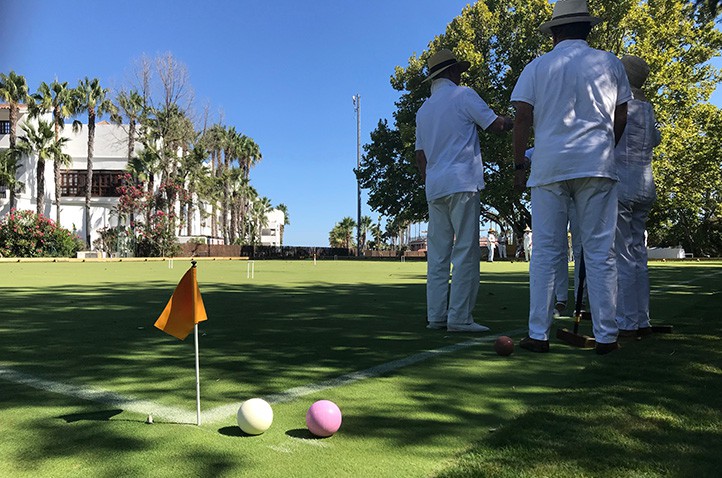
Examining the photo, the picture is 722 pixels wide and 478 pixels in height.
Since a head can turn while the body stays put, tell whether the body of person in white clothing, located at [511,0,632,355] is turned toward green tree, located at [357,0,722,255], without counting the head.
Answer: yes

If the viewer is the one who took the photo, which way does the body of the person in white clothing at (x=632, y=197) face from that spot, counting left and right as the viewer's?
facing away from the viewer and to the left of the viewer

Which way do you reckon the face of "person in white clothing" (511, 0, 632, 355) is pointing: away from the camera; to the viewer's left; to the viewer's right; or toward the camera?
away from the camera

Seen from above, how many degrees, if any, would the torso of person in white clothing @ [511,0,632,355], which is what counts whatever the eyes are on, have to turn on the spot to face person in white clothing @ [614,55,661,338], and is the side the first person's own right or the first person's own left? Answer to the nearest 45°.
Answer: approximately 45° to the first person's own right

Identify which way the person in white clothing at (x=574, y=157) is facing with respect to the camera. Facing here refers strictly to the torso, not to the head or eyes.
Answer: away from the camera

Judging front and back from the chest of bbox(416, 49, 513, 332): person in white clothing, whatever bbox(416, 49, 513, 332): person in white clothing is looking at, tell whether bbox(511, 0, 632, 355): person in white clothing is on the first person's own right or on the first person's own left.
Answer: on the first person's own right

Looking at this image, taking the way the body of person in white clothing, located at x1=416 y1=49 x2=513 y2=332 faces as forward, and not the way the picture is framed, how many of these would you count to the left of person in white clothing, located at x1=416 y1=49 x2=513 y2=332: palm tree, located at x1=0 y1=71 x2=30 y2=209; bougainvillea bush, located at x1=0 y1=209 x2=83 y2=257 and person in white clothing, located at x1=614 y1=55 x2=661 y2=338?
2

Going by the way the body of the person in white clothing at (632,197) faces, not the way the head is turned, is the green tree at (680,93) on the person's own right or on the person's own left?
on the person's own right

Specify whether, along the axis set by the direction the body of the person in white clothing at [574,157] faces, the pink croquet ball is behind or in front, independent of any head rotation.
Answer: behind

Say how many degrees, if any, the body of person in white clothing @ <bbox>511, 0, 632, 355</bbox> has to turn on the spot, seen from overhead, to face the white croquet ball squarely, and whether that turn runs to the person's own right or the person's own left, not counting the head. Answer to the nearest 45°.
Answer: approximately 135° to the person's own left

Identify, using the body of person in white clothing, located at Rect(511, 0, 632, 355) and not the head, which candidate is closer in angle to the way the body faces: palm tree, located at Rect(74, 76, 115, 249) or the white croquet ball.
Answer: the palm tree
